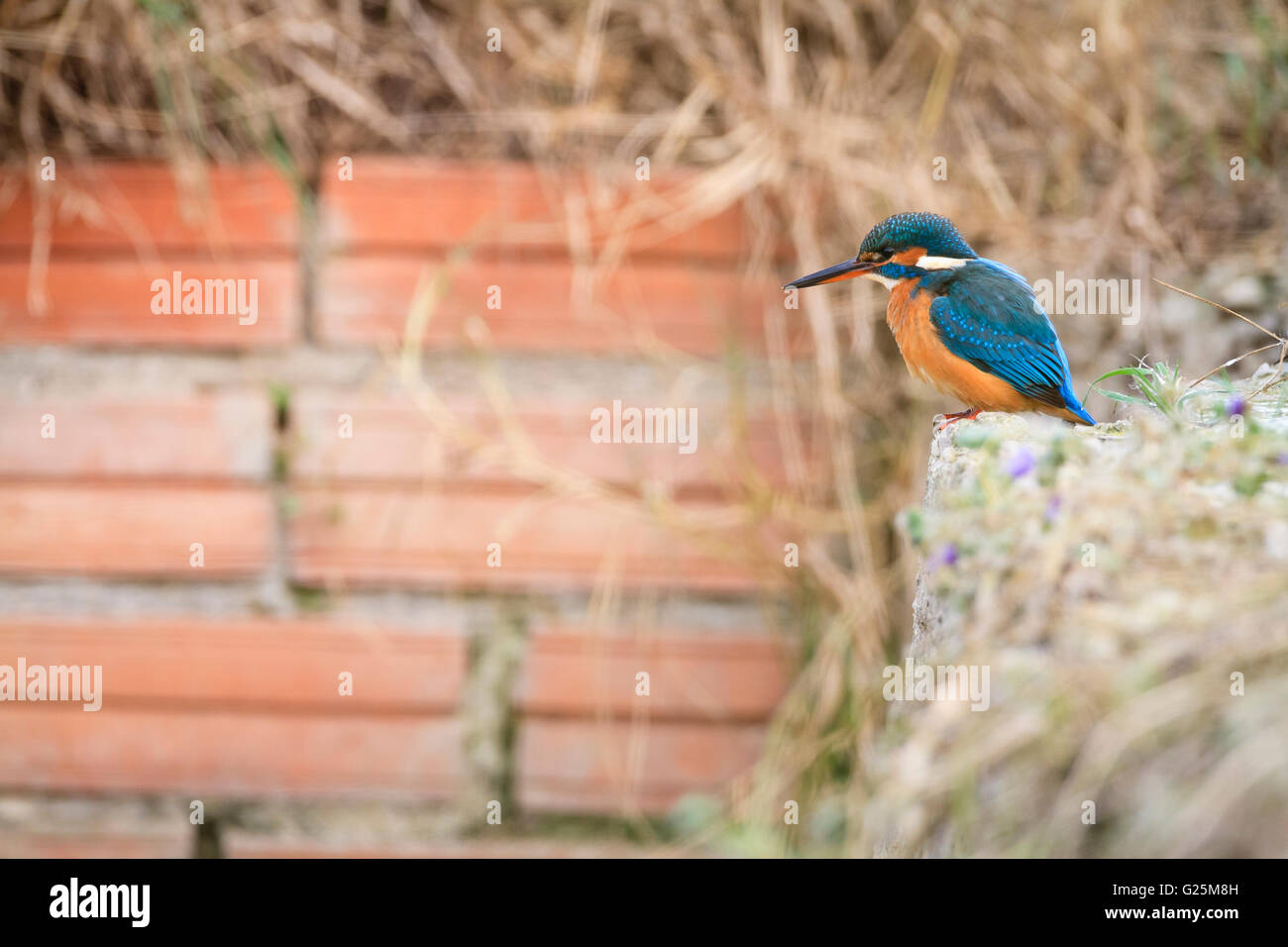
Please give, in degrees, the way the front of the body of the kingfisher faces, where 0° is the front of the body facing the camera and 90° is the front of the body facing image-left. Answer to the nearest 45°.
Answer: approximately 90°
